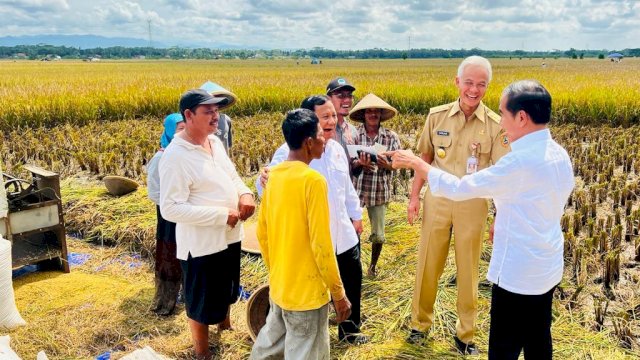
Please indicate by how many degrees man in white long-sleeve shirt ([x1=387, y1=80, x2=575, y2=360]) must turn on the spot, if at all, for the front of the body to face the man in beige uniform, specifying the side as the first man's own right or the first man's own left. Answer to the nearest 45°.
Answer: approximately 45° to the first man's own right

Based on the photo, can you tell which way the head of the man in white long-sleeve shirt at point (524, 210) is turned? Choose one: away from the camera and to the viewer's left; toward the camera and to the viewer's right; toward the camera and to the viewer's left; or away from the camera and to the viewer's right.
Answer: away from the camera and to the viewer's left

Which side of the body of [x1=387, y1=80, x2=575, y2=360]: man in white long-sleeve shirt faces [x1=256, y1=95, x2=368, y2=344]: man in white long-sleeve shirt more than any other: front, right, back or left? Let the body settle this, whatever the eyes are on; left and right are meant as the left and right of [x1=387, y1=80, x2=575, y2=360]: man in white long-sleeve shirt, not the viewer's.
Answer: front

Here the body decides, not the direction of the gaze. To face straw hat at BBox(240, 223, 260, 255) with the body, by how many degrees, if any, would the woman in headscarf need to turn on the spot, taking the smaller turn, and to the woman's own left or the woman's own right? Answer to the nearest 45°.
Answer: approximately 45° to the woman's own left

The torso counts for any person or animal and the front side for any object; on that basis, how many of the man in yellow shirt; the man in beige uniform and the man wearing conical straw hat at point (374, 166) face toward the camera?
2

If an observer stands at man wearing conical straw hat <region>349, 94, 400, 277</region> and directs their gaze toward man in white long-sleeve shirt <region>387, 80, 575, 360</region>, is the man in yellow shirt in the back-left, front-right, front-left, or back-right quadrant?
front-right

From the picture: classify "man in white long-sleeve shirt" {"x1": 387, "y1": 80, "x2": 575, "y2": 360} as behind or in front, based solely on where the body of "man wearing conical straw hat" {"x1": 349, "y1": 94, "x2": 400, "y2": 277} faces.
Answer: in front

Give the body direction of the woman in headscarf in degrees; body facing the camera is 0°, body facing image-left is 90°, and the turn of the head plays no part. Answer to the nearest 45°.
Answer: approximately 270°

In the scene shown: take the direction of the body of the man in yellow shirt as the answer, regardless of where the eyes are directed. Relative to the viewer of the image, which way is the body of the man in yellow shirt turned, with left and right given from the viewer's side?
facing away from the viewer and to the right of the viewer

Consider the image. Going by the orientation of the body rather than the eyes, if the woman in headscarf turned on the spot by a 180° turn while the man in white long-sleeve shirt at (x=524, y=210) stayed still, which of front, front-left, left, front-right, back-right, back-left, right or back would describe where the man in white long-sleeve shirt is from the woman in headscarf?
back-left

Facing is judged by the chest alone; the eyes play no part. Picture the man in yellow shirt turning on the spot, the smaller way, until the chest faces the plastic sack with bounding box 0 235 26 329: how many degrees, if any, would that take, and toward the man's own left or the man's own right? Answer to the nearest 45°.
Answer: approximately 90° to the man's own left

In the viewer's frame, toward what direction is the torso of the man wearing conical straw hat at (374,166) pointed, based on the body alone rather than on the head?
toward the camera

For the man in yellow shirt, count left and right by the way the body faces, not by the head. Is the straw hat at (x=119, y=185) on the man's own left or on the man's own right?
on the man's own left

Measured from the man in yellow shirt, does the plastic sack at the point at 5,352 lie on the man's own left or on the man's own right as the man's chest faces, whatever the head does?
on the man's own left

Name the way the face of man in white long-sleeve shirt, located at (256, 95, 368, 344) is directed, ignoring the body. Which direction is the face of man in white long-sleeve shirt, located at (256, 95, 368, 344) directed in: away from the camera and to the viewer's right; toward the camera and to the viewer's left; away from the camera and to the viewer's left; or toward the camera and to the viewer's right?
toward the camera and to the viewer's right
